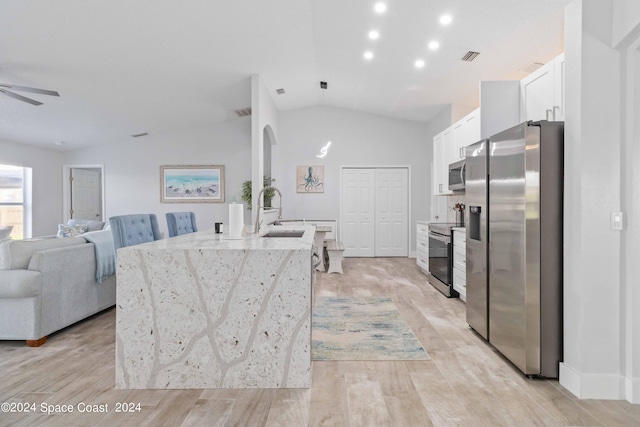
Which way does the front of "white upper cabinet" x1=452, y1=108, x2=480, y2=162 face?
to the viewer's left

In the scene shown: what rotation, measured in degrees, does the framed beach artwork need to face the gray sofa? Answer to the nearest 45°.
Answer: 0° — it already faces it

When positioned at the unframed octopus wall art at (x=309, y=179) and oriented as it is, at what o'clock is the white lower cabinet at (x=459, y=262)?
The white lower cabinet is roughly at 11 o'clock from the unframed octopus wall art.

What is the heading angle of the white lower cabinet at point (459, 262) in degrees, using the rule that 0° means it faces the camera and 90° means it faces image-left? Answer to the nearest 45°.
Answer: approximately 90°

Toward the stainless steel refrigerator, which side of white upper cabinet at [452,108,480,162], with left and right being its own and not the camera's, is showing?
left
